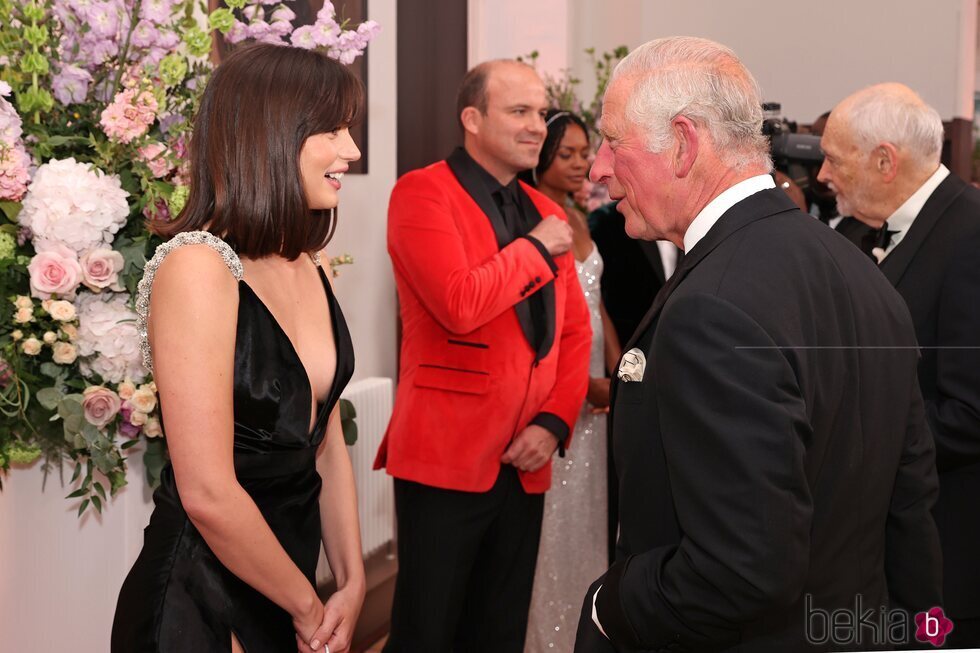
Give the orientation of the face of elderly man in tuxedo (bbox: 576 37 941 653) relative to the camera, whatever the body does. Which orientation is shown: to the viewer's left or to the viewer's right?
to the viewer's left

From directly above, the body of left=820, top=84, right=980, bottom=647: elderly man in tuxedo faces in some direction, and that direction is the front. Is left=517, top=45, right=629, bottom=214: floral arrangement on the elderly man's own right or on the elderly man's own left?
on the elderly man's own right

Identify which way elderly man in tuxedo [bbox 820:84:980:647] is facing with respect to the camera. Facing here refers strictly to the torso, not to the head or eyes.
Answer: to the viewer's left

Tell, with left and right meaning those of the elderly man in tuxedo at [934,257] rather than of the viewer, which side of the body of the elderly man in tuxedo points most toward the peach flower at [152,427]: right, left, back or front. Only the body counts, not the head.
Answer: front

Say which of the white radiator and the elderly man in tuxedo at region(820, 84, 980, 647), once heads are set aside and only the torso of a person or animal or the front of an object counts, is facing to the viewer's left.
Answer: the elderly man in tuxedo

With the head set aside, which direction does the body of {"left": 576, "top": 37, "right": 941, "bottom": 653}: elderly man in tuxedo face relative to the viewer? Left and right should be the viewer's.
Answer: facing away from the viewer and to the left of the viewer

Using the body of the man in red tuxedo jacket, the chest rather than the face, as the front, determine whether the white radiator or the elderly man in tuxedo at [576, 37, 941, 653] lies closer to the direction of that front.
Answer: the elderly man in tuxedo

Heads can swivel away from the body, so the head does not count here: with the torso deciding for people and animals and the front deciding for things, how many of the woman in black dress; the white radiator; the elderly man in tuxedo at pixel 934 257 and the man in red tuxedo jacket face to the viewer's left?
1

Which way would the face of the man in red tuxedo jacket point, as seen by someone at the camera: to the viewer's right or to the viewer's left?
to the viewer's right

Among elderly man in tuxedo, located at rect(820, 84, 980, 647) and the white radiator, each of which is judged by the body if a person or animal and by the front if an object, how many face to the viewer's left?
1

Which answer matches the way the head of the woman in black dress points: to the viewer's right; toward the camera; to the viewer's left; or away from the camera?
to the viewer's right

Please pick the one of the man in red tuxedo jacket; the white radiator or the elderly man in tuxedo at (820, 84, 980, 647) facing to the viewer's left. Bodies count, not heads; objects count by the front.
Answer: the elderly man in tuxedo

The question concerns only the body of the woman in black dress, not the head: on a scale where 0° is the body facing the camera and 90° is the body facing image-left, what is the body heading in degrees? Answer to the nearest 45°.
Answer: approximately 315°

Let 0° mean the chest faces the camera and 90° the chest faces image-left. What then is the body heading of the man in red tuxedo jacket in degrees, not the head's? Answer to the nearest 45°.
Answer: approximately 315°
